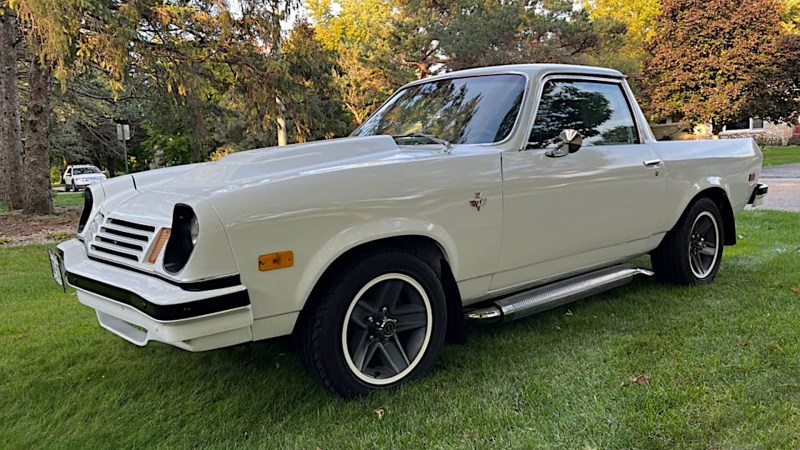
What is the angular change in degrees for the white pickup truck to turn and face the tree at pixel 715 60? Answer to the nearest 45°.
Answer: approximately 180°

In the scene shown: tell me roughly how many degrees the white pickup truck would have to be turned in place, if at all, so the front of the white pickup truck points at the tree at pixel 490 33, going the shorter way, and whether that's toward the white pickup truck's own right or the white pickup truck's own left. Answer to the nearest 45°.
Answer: approximately 135° to the white pickup truck's own right

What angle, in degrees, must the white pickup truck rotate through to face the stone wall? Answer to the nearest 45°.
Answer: approximately 180°

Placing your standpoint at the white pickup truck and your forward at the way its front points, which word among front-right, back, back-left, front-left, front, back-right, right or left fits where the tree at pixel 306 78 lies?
back-right

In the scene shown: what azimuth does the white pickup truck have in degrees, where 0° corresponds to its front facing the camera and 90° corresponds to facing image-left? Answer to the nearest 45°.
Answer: approximately 45°

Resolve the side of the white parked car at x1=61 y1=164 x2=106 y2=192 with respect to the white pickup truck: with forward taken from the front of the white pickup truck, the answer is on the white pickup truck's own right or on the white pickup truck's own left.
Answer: on the white pickup truck's own right

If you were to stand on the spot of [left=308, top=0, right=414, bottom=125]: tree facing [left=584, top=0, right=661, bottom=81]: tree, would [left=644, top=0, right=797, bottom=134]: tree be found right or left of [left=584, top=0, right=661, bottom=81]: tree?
right

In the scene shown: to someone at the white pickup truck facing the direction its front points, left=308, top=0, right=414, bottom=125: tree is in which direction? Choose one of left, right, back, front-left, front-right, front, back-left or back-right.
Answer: back-right

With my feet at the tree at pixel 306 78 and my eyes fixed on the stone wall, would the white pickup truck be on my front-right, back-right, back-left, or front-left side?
back-right
